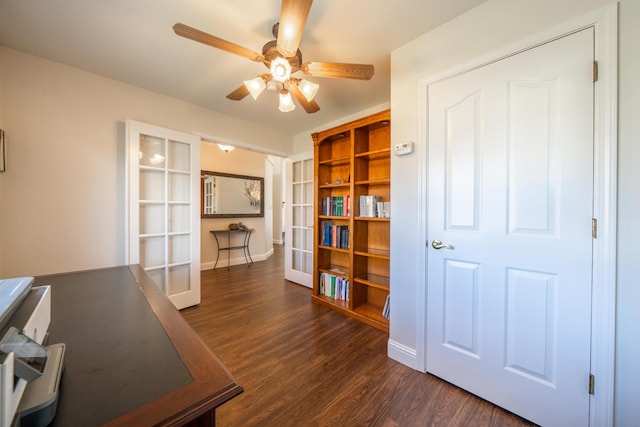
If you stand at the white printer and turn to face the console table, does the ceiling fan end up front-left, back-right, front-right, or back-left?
front-right

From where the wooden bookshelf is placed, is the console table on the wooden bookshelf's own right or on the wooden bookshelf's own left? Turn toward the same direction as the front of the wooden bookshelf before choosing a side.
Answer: on the wooden bookshelf's own right

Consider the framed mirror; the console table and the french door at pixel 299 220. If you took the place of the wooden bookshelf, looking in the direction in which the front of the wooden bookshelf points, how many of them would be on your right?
3

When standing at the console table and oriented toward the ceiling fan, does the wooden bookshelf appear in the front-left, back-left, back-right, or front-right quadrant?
front-left

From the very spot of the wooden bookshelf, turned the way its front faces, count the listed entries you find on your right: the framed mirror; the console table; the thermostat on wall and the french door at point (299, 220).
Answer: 3

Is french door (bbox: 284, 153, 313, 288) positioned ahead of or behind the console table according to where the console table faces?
ahead

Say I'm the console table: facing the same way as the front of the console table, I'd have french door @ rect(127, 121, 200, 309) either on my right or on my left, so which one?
on my right

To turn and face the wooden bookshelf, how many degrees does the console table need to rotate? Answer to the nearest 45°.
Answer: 0° — it already faces it

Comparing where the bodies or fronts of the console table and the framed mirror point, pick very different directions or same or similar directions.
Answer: same or similar directions

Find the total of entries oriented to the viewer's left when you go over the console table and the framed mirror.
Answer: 0

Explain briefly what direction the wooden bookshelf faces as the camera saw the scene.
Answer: facing the viewer and to the left of the viewer

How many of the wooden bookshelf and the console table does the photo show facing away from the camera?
0

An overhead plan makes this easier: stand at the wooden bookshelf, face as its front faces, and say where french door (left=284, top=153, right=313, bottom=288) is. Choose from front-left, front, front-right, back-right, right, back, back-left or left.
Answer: right

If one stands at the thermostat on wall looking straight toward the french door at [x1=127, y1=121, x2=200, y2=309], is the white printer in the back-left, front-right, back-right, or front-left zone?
front-left

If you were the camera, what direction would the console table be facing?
facing the viewer and to the right of the viewer

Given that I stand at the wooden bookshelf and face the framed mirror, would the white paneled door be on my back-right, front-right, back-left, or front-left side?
back-left

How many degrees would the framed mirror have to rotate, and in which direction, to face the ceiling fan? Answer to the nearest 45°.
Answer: approximately 45° to its right
